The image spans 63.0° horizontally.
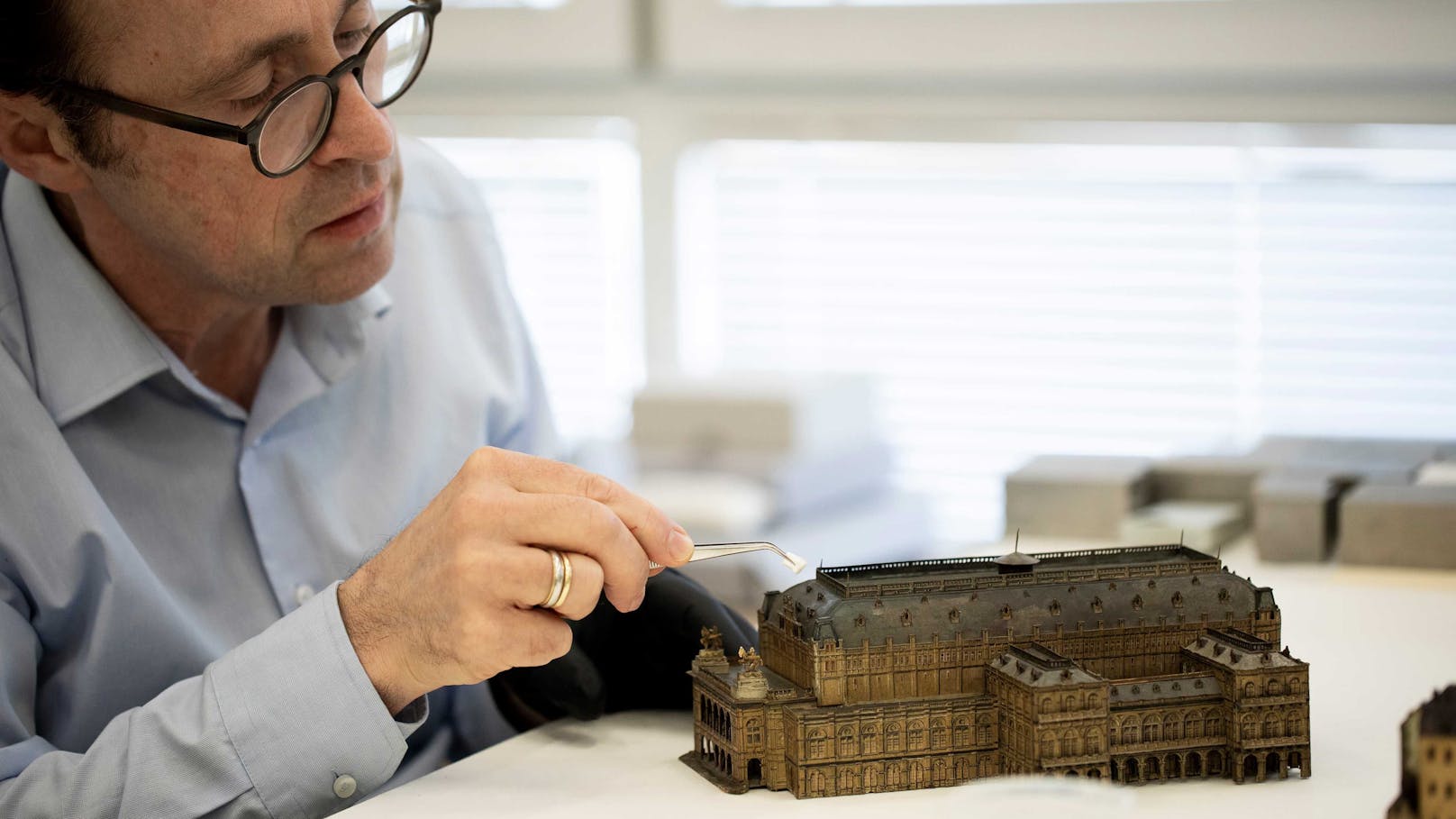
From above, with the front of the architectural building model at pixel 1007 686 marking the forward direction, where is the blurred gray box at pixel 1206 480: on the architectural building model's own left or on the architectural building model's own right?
on the architectural building model's own right

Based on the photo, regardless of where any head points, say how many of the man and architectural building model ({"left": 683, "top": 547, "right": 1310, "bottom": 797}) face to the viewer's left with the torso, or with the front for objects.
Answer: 1

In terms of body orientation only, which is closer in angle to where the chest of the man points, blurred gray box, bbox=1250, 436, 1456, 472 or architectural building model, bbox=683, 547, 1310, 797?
the architectural building model

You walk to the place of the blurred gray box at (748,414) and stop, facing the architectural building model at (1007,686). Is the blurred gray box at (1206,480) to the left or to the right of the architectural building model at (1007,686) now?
left

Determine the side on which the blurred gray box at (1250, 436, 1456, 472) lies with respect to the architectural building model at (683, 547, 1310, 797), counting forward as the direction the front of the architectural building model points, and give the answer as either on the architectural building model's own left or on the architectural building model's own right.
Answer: on the architectural building model's own right

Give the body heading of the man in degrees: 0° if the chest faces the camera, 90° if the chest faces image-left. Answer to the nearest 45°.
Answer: approximately 315°

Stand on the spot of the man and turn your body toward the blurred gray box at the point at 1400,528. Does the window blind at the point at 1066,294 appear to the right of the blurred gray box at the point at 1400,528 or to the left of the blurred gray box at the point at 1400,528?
left

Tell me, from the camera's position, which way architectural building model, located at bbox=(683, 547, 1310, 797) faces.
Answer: facing to the left of the viewer
